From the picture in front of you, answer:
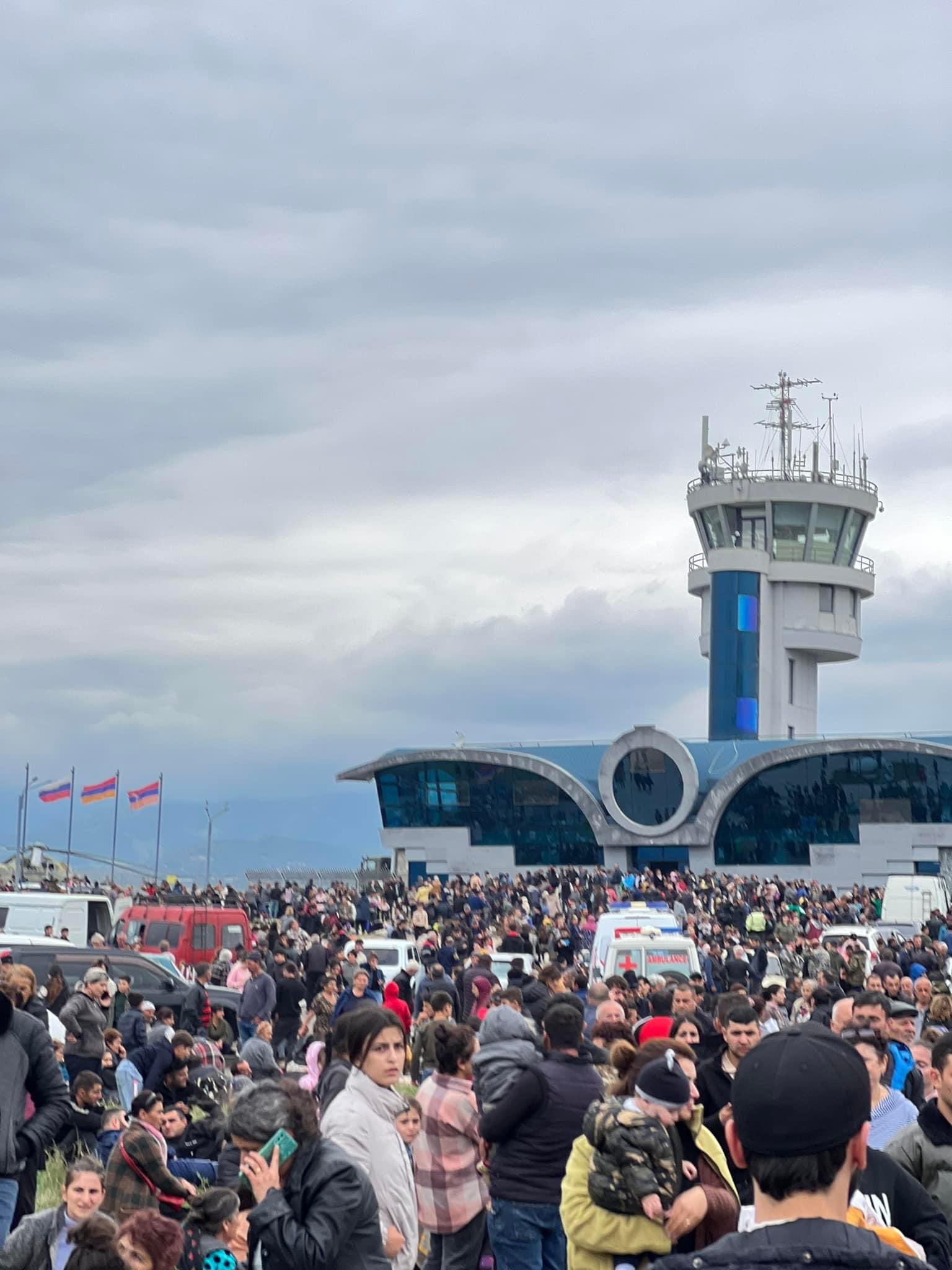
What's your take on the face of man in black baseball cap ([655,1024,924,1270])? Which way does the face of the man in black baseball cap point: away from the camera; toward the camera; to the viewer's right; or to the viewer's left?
away from the camera

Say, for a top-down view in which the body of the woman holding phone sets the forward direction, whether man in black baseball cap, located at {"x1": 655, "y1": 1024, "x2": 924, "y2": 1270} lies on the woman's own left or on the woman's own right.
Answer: on the woman's own left

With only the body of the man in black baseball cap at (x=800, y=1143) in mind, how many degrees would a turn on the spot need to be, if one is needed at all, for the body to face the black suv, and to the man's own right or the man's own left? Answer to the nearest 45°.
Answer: approximately 45° to the man's own left

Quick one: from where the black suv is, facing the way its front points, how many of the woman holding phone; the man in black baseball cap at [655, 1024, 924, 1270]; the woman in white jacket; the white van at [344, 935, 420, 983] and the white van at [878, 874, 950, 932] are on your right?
3

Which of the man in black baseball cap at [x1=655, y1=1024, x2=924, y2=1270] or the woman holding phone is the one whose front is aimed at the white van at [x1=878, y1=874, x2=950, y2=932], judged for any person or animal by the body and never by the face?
the man in black baseball cap

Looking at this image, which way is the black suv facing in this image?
to the viewer's right

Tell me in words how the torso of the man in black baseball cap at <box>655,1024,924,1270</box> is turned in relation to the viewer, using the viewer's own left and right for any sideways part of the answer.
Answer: facing away from the viewer

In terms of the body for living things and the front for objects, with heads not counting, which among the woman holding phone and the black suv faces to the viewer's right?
the black suv
